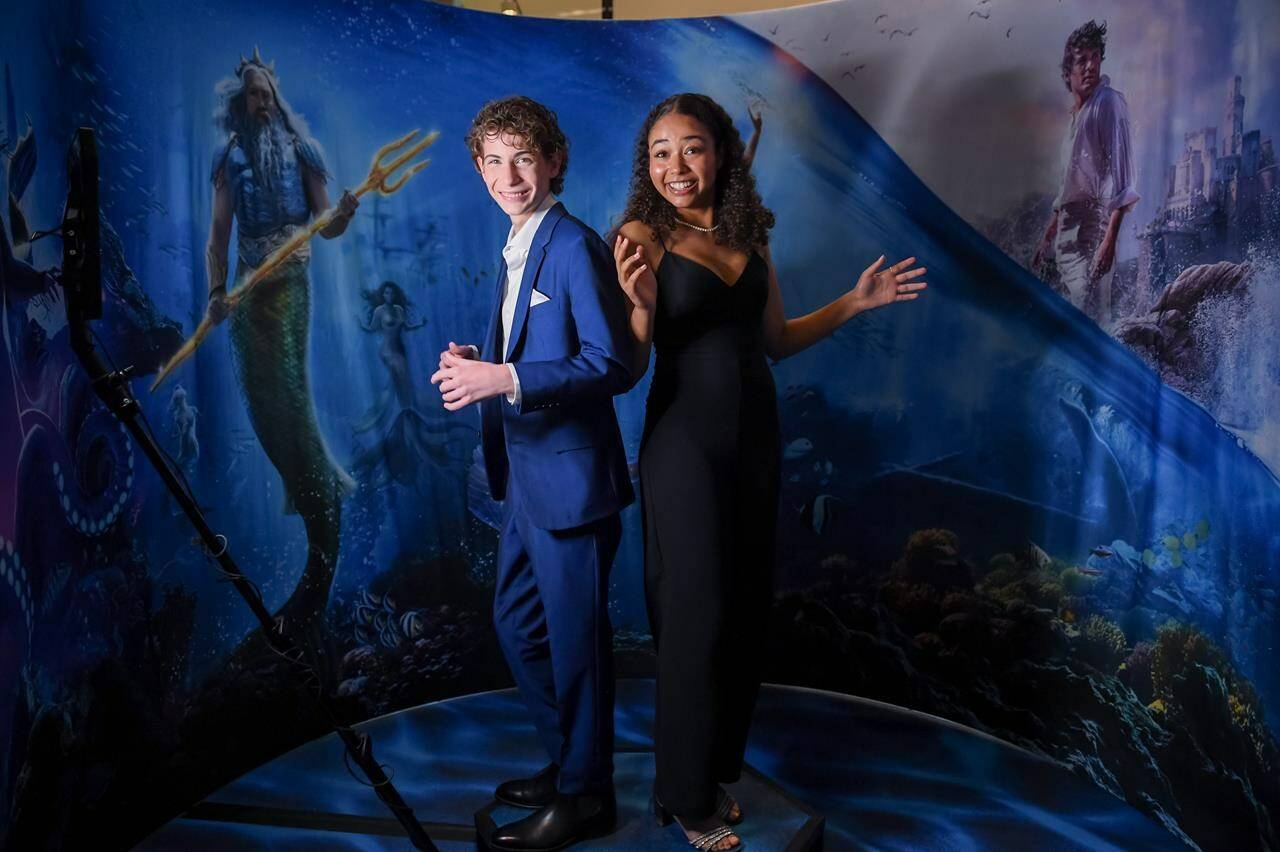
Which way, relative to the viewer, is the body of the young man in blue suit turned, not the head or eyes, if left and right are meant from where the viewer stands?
facing the viewer and to the left of the viewer

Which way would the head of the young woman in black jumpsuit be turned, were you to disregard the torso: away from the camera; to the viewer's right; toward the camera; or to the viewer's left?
toward the camera
